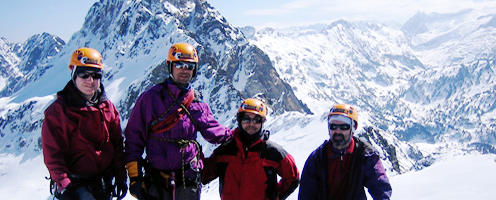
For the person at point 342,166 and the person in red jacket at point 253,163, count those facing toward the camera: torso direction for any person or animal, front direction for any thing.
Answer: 2

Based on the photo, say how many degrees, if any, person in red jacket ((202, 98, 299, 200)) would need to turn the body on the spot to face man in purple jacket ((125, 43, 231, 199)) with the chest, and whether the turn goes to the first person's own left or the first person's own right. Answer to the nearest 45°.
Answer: approximately 90° to the first person's own right

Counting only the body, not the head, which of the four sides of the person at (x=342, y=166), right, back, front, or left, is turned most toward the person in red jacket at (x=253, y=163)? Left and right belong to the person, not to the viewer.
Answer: right

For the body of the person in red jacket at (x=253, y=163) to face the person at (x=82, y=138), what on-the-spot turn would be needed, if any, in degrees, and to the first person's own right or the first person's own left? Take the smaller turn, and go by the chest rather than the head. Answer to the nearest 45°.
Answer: approximately 90° to the first person's own right

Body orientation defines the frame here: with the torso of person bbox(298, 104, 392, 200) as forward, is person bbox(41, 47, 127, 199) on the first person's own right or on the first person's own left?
on the first person's own right

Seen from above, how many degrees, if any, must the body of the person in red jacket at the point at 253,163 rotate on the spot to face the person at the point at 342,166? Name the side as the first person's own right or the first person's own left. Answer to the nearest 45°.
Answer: approximately 90° to the first person's own left

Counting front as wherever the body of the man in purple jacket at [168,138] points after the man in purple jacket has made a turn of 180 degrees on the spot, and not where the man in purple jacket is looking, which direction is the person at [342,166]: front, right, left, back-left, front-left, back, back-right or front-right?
back-right

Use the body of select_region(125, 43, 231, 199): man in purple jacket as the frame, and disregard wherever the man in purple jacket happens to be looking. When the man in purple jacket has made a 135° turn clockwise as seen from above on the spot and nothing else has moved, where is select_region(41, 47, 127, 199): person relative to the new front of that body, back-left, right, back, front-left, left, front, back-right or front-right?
front

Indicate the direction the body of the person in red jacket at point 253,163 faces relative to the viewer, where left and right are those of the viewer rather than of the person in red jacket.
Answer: facing the viewer
